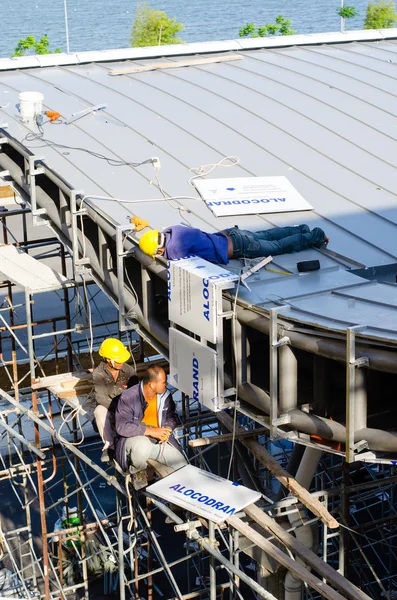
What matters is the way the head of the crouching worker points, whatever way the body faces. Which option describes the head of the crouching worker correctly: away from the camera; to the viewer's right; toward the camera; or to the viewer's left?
to the viewer's right

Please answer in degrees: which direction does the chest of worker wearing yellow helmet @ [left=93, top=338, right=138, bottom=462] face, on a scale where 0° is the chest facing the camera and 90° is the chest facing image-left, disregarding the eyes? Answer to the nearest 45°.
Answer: approximately 315°

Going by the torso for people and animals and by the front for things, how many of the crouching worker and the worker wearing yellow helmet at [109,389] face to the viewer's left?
0

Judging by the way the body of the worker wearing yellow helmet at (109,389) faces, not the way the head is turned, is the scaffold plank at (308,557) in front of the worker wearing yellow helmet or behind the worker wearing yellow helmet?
in front

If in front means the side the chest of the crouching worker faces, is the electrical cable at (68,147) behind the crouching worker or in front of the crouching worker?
behind

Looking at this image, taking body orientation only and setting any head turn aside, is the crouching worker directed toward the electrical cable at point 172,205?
no

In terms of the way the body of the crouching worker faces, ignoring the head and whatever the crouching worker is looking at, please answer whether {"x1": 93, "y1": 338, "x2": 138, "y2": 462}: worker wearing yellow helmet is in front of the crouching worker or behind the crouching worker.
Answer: behind

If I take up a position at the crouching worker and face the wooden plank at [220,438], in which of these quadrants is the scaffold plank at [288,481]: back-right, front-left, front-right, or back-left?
front-right

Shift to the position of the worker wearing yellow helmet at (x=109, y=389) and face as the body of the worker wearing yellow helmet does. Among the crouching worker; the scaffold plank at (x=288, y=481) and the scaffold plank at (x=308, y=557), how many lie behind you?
0

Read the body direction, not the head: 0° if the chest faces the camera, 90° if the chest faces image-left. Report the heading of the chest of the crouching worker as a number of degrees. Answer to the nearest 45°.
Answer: approximately 315°

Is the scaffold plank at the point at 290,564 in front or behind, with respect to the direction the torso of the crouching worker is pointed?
in front

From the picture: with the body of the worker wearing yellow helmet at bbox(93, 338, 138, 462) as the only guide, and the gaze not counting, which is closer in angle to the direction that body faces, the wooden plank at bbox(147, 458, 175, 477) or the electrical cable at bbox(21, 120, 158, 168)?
the wooden plank

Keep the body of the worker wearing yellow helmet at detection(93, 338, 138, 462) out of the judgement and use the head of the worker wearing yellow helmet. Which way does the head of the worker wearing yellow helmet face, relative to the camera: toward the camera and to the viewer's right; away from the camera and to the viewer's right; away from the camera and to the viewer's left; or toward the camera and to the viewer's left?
toward the camera and to the viewer's right

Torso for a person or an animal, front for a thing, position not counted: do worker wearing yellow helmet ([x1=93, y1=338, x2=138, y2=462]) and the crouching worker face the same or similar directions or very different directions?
same or similar directions

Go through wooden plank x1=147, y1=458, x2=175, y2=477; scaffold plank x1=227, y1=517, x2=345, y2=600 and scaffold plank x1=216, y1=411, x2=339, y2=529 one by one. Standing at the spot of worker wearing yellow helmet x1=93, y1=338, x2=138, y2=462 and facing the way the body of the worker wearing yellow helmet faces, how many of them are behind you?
0
